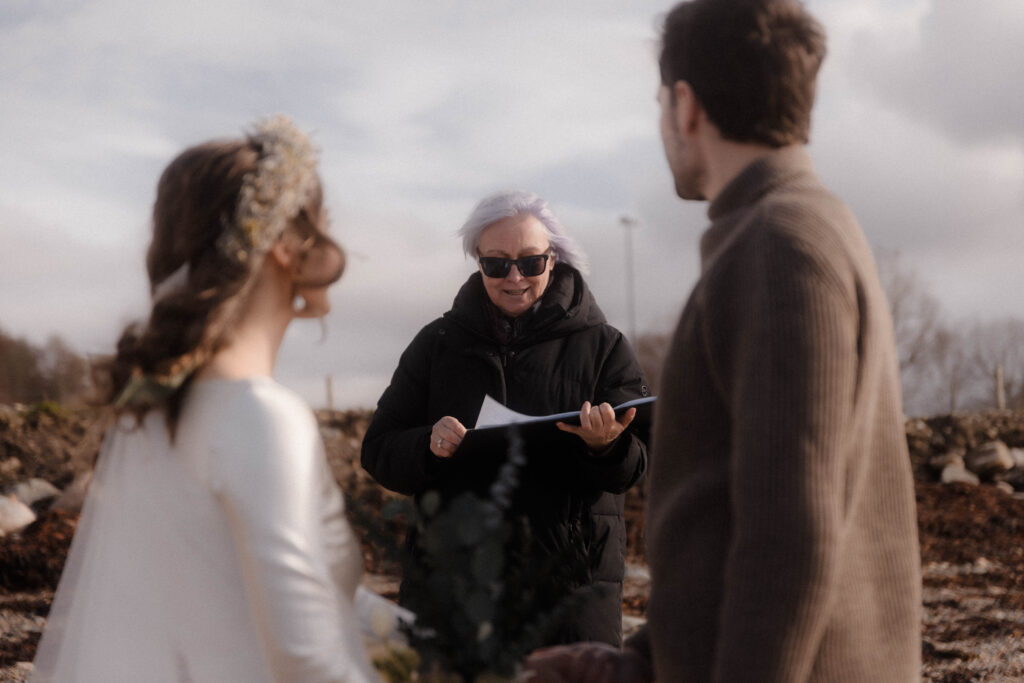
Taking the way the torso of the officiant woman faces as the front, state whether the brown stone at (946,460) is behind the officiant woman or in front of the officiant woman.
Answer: behind

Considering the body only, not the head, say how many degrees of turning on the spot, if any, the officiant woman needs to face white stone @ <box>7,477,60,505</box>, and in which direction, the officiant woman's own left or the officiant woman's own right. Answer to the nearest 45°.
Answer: approximately 135° to the officiant woman's own right

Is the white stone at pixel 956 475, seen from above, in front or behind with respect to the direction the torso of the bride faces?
in front

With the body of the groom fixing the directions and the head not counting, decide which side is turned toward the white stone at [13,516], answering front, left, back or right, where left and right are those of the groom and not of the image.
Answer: front

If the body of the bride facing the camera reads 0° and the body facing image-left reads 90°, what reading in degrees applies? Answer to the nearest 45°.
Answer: approximately 225°

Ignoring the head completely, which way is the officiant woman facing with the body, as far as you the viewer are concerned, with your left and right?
facing the viewer

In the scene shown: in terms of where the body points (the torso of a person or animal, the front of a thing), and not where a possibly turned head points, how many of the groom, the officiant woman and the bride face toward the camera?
1

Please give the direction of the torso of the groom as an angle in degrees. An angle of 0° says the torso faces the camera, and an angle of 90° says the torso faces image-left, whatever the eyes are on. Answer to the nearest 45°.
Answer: approximately 135°

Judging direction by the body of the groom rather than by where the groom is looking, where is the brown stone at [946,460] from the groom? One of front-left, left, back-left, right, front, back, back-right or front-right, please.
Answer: front-right
